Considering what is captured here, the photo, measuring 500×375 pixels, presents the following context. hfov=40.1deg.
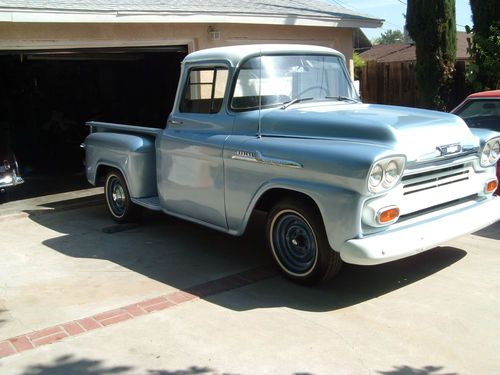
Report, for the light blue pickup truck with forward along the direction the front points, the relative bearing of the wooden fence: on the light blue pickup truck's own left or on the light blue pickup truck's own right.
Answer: on the light blue pickup truck's own left

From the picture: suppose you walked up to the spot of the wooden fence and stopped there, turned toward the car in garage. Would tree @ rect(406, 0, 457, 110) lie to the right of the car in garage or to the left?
left

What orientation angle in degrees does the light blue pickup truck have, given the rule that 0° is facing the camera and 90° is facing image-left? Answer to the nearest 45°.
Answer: approximately 315°

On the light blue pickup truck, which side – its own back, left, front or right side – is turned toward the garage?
back

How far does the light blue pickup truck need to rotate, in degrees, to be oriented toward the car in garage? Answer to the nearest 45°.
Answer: approximately 180°

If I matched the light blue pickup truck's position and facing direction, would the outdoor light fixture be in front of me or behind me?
behind
